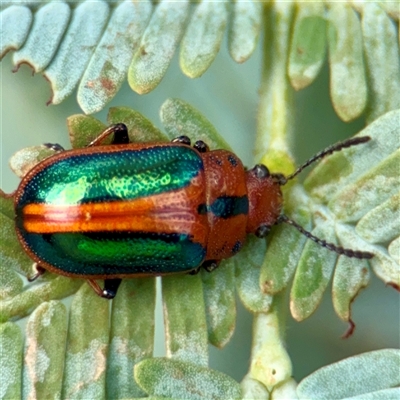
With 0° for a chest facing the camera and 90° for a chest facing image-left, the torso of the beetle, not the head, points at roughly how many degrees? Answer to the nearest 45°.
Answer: approximately 270°

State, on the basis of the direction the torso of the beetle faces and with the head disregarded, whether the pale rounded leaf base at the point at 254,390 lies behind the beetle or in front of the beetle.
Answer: in front
